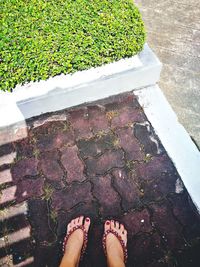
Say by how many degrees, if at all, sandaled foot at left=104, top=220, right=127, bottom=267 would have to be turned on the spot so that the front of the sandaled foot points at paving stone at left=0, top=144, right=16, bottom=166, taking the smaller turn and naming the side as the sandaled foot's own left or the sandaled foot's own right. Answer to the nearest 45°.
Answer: approximately 45° to the sandaled foot's own left

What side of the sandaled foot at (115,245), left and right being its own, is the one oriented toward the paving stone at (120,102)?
front

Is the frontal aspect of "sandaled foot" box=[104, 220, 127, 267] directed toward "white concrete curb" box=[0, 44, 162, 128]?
yes

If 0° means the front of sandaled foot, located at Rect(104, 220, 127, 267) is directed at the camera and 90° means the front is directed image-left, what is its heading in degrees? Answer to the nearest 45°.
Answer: approximately 180°

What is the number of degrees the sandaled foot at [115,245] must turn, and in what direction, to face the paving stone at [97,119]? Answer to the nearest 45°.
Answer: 0° — it already faces it

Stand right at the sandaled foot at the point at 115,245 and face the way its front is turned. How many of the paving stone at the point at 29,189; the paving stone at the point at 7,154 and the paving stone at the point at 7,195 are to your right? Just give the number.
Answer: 0

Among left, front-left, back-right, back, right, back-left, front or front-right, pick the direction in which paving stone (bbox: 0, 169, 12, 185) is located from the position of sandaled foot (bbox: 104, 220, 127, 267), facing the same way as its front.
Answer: front-left

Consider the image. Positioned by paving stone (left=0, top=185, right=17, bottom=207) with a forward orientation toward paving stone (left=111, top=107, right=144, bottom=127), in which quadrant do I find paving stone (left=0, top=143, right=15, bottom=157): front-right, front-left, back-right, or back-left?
front-left

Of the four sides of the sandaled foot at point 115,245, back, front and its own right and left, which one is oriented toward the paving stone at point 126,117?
front

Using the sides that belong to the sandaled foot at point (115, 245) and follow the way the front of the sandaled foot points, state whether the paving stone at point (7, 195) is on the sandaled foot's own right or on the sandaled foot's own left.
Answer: on the sandaled foot's own left

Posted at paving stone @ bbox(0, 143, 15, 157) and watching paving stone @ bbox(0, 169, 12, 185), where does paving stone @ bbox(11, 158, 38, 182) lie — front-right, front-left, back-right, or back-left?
front-left
